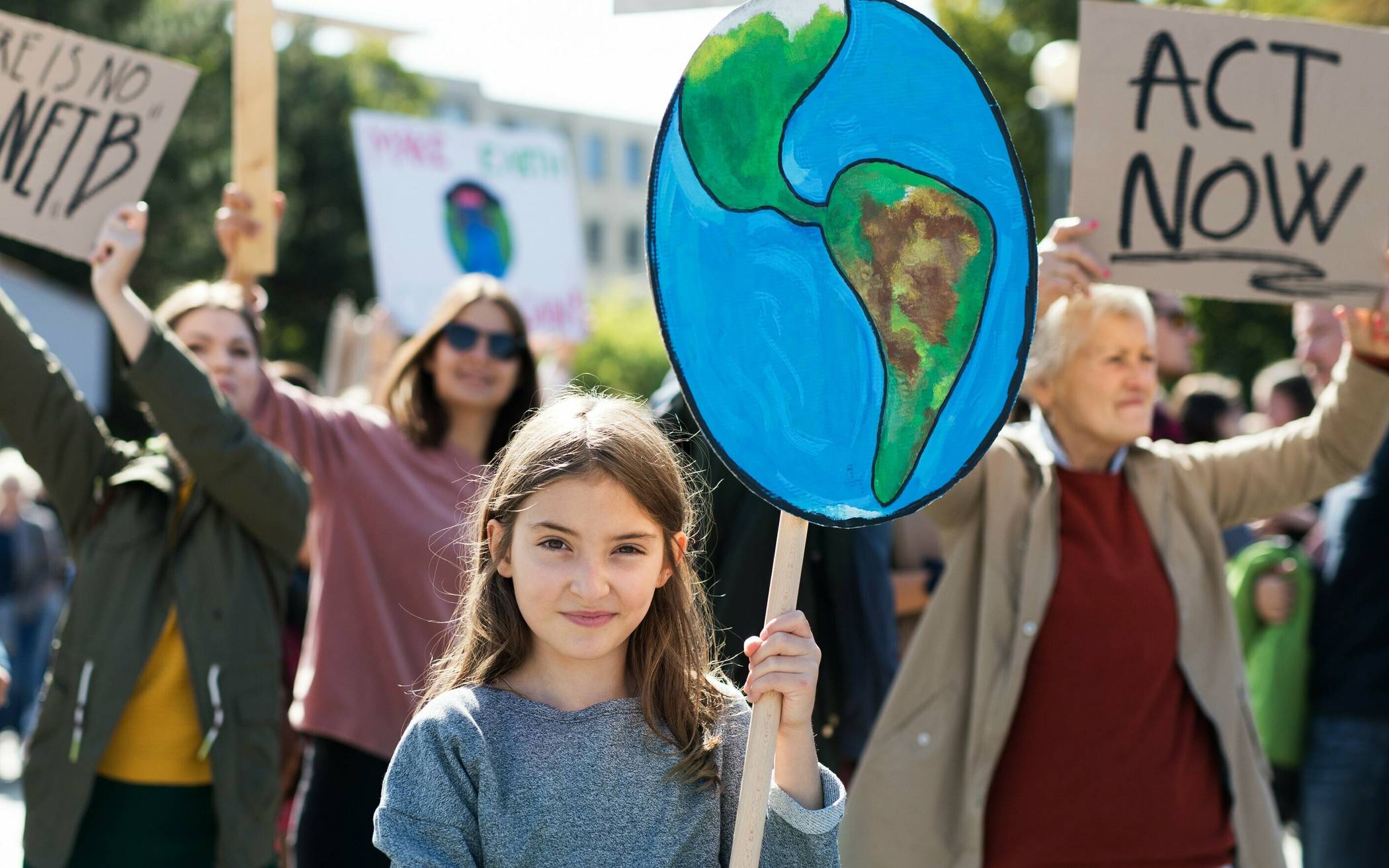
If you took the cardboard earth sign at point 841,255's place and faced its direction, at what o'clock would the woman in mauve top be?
The woman in mauve top is roughly at 5 o'clock from the cardboard earth sign.

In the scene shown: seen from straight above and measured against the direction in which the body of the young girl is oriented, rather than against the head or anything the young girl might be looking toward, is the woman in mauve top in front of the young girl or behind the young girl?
behind

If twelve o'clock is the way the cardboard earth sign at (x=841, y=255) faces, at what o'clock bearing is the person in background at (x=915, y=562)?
The person in background is roughly at 6 o'clock from the cardboard earth sign.

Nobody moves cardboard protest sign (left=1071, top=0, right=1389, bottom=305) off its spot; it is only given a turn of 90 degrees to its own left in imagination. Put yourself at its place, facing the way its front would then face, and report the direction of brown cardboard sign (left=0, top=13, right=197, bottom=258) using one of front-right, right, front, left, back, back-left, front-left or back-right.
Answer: back

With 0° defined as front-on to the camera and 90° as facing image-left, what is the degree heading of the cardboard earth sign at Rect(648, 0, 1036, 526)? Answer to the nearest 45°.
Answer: approximately 0°

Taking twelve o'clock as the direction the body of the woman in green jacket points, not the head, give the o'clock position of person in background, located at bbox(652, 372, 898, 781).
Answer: The person in background is roughly at 9 o'clock from the woman in green jacket.

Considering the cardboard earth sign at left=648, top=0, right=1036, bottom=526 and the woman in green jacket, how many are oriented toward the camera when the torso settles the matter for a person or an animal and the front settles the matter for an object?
2

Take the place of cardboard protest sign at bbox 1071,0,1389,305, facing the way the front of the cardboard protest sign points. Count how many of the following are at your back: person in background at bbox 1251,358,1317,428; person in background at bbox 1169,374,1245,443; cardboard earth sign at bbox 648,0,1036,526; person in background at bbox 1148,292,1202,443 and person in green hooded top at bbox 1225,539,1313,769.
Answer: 4

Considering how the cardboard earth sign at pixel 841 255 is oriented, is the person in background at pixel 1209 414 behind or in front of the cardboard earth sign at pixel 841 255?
behind

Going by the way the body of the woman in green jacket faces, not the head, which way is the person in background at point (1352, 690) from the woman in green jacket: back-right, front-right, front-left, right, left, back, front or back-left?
left

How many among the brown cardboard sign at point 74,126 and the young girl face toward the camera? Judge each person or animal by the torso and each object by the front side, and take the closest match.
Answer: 2

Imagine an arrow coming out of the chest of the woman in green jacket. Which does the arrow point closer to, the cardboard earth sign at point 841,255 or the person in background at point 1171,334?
the cardboard earth sign

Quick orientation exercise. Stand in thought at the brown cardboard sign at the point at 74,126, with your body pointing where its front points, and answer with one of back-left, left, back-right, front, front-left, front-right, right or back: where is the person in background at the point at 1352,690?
left

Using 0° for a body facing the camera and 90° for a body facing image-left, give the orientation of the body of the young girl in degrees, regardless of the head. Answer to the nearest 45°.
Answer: approximately 0°
